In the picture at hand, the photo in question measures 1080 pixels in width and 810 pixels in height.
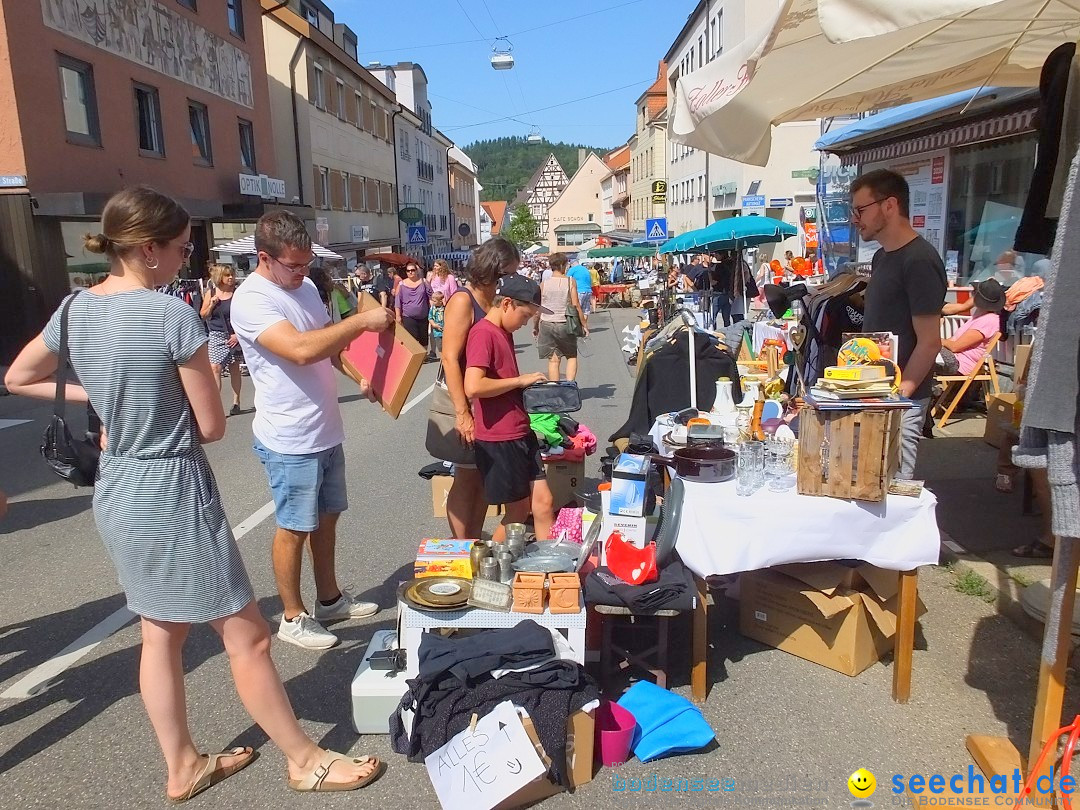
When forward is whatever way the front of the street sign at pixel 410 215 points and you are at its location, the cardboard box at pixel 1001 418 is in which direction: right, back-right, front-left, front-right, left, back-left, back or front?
front

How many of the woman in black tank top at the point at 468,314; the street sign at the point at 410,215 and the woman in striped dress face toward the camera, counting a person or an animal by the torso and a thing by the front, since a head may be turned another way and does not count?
1

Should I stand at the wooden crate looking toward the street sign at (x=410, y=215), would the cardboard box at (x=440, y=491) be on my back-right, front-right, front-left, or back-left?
front-left

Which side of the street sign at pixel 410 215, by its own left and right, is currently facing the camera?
front

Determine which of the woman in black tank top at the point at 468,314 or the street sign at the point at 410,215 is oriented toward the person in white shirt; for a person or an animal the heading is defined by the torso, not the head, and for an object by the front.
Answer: the street sign

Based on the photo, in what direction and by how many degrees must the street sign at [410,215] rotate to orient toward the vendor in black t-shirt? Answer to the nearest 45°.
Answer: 0° — it already faces them

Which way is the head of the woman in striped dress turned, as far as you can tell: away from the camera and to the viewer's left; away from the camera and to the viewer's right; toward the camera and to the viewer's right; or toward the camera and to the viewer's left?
away from the camera and to the viewer's right

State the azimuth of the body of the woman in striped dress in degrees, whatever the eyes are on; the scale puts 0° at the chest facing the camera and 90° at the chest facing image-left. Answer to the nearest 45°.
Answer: approximately 225°

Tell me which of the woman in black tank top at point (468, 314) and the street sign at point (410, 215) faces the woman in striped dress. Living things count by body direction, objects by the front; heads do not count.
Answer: the street sign

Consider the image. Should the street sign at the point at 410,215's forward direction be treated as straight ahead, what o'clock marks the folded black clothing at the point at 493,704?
The folded black clothing is roughly at 12 o'clock from the street sign.

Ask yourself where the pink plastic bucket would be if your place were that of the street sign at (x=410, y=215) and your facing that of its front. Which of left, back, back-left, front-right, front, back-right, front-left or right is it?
front

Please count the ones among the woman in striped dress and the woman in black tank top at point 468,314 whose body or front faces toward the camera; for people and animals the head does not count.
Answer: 0

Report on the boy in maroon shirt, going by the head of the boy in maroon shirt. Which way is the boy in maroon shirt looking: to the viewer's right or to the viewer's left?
to the viewer's right

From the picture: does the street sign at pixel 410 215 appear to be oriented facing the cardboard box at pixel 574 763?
yes

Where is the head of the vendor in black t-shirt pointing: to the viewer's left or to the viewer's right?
to the viewer's left

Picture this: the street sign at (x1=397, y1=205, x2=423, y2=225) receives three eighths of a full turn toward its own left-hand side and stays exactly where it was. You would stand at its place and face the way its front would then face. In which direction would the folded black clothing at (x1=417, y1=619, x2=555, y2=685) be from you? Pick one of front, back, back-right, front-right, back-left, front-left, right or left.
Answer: back-right

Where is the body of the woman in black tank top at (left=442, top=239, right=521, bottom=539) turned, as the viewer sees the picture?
to the viewer's right
